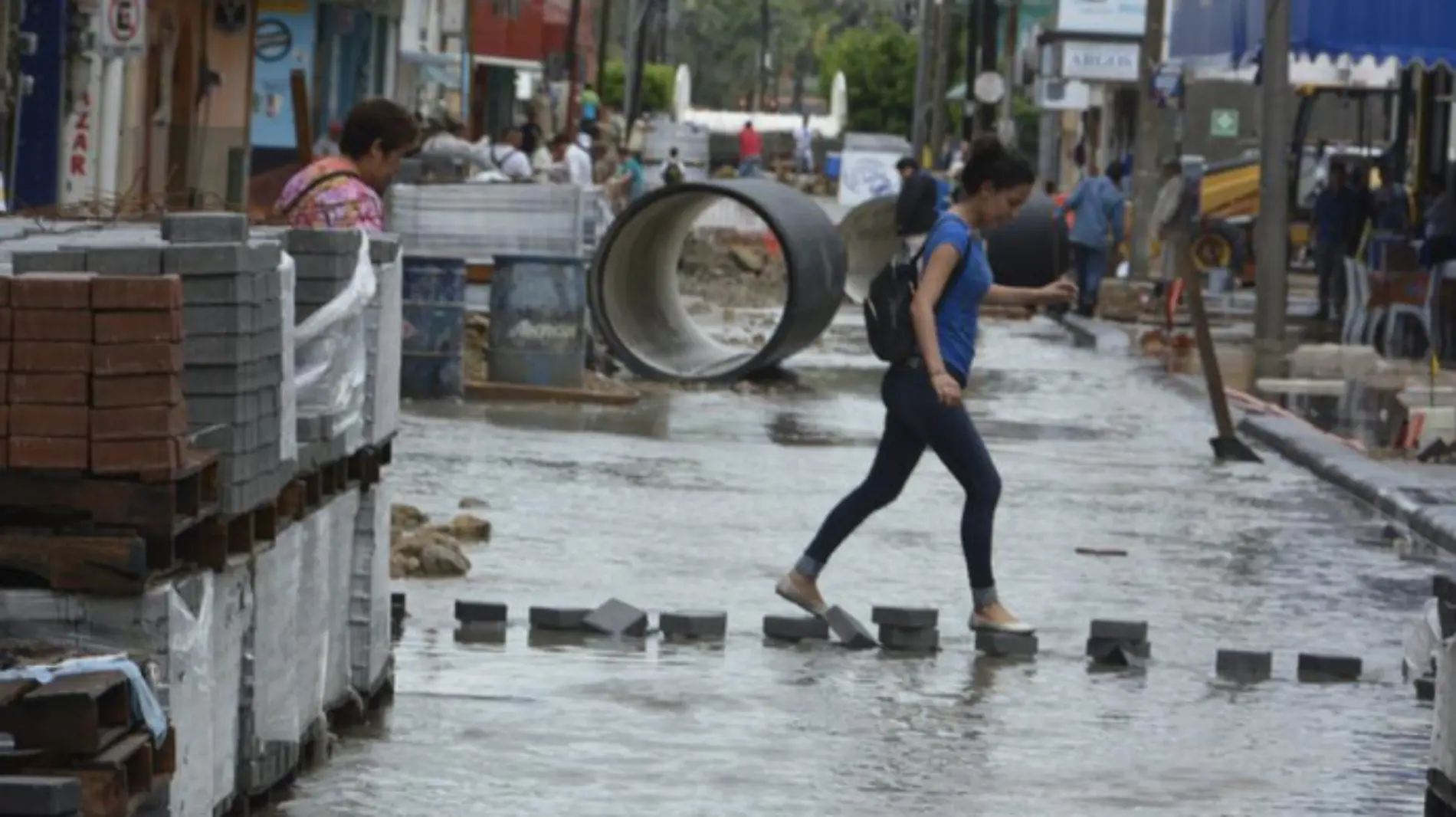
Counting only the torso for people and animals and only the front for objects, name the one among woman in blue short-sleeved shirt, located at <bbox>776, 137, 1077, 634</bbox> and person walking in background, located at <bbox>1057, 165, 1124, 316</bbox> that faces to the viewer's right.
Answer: the woman in blue short-sleeved shirt

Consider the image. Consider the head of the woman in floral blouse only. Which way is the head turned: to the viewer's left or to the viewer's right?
to the viewer's right

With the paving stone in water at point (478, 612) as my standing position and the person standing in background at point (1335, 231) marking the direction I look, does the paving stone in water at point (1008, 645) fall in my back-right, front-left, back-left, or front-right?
front-right

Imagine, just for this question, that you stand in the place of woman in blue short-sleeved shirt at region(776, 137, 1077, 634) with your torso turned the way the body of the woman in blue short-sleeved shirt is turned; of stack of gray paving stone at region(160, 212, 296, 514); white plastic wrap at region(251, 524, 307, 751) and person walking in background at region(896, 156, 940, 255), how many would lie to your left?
1

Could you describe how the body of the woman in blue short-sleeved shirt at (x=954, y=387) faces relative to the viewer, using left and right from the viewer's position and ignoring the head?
facing to the right of the viewer

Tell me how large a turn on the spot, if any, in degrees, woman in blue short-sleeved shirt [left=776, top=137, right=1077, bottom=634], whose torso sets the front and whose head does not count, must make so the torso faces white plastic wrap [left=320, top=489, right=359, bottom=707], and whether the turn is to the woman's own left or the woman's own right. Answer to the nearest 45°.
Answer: approximately 135° to the woman's own right

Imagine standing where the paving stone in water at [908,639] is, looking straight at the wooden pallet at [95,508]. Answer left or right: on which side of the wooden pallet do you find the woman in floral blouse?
right

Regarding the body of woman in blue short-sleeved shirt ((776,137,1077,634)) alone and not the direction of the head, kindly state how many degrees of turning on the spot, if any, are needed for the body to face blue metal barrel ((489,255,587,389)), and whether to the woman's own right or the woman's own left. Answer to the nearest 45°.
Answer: approximately 90° to the woman's own left

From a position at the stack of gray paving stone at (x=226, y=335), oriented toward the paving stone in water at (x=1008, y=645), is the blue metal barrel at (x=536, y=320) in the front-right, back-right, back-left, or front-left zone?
front-left

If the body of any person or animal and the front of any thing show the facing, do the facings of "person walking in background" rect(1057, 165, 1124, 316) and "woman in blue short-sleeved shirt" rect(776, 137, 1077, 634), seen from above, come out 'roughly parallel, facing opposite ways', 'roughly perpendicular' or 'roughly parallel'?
roughly perpendicular

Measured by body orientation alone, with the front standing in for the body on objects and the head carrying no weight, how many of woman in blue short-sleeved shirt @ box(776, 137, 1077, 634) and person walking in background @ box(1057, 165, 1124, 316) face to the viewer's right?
1
